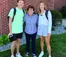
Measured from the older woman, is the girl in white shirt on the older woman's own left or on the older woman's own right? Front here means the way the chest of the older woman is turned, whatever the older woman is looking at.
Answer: on the older woman's own left

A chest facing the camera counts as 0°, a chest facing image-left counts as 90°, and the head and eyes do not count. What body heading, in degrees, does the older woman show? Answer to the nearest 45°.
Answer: approximately 0°
